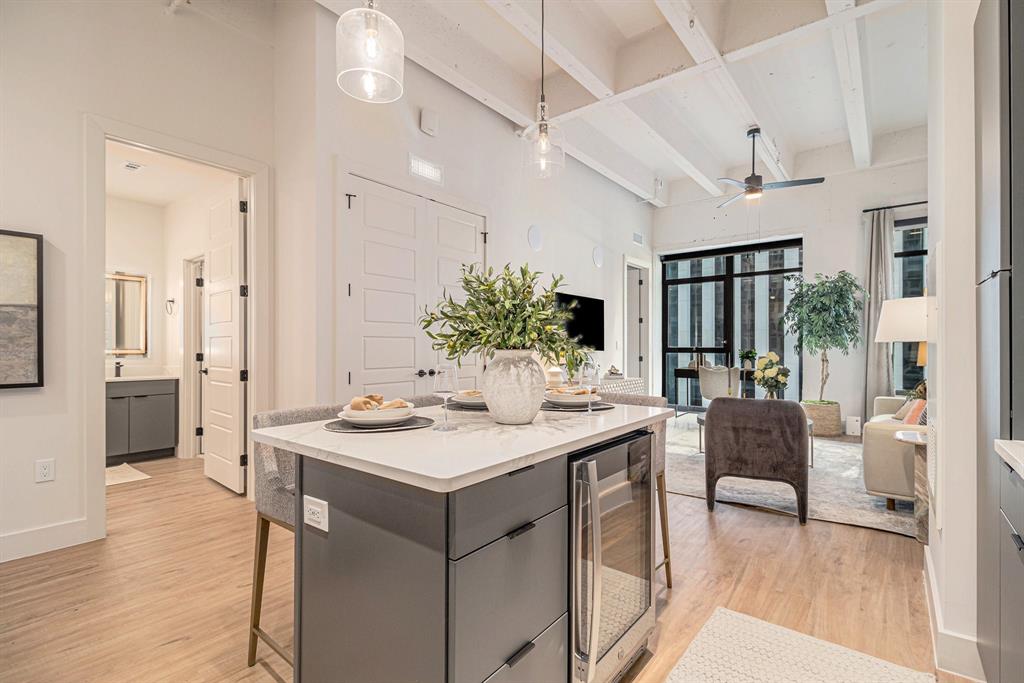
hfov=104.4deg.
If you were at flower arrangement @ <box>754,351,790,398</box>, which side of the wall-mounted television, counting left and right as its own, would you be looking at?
front

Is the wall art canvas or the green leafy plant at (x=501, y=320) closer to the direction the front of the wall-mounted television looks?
the green leafy plant

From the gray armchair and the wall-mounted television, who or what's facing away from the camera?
the gray armchair

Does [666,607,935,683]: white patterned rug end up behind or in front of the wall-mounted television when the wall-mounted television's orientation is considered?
in front

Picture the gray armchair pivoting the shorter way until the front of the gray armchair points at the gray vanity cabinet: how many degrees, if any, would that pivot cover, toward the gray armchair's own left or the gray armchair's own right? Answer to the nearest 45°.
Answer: approximately 90° to the gray armchair's own left

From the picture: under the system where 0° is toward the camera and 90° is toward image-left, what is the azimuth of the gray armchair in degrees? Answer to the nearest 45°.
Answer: approximately 180°

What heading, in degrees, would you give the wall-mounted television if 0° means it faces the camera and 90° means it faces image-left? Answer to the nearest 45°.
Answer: approximately 315°

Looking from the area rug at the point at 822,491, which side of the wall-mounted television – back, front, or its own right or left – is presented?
front

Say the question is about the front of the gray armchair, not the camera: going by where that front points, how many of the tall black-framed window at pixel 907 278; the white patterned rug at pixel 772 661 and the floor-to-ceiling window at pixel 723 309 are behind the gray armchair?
1

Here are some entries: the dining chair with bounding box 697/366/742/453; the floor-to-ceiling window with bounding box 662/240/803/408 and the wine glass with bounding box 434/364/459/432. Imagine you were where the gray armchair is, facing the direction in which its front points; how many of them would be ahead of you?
2

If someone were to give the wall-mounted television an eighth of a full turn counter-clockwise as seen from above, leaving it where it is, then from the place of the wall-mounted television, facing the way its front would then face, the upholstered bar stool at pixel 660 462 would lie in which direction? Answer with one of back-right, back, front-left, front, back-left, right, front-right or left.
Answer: right

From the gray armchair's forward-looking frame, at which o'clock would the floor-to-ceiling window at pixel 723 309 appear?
The floor-to-ceiling window is roughly at 12 o'clock from the gray armchair.

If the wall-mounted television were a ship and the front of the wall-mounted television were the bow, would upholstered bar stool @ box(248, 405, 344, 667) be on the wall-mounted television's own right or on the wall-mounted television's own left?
on the wall-mounted television's own right

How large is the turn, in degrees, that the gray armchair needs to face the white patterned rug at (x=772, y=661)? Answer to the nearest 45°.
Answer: approximately 180°

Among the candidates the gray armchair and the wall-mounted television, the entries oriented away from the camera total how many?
1
